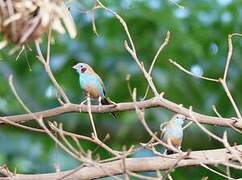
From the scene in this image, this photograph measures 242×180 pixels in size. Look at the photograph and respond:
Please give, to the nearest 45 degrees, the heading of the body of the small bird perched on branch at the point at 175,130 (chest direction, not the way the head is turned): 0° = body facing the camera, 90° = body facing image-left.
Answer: approximately 315°

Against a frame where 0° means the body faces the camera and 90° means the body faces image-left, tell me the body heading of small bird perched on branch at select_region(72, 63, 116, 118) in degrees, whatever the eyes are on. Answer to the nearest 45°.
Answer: approximately 45°

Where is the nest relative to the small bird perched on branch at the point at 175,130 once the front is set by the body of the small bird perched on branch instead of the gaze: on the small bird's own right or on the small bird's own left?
on the small bird's own right

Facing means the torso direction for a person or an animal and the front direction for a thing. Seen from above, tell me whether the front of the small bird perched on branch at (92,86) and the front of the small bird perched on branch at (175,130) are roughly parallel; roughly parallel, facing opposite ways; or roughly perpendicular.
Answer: roughly perpendicular
